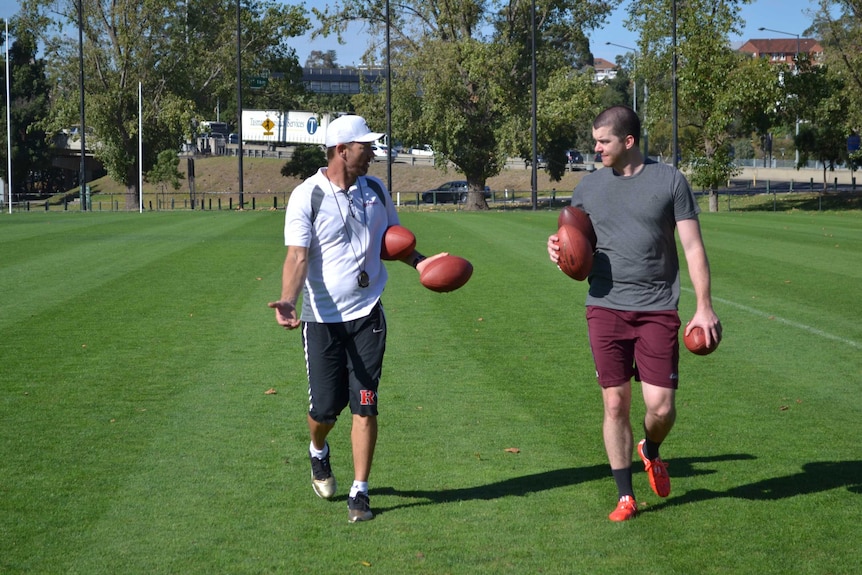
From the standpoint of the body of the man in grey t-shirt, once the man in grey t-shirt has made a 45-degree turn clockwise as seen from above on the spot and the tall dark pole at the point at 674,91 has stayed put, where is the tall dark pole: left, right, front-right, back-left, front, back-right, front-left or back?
back-right

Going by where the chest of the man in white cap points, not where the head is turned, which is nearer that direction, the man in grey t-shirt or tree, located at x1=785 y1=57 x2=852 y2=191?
the man in grey t-shirt

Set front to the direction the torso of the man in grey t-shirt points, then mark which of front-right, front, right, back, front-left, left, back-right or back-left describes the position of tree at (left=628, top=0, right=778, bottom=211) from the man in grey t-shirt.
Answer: back

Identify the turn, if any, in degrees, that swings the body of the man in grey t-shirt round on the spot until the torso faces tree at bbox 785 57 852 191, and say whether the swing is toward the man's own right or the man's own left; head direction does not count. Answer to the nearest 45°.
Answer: approximately 180°

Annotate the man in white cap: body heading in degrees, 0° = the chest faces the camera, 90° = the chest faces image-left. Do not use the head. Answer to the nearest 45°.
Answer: approximately 315°

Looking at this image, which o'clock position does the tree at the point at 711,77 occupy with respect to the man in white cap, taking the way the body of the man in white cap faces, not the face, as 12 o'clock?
The tree is roughly at 8 o'clock from the man in white cap.

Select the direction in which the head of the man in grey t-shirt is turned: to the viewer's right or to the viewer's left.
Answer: to the viewer's left

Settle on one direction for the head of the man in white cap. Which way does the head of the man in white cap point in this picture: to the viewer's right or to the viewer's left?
to the viewer's right
